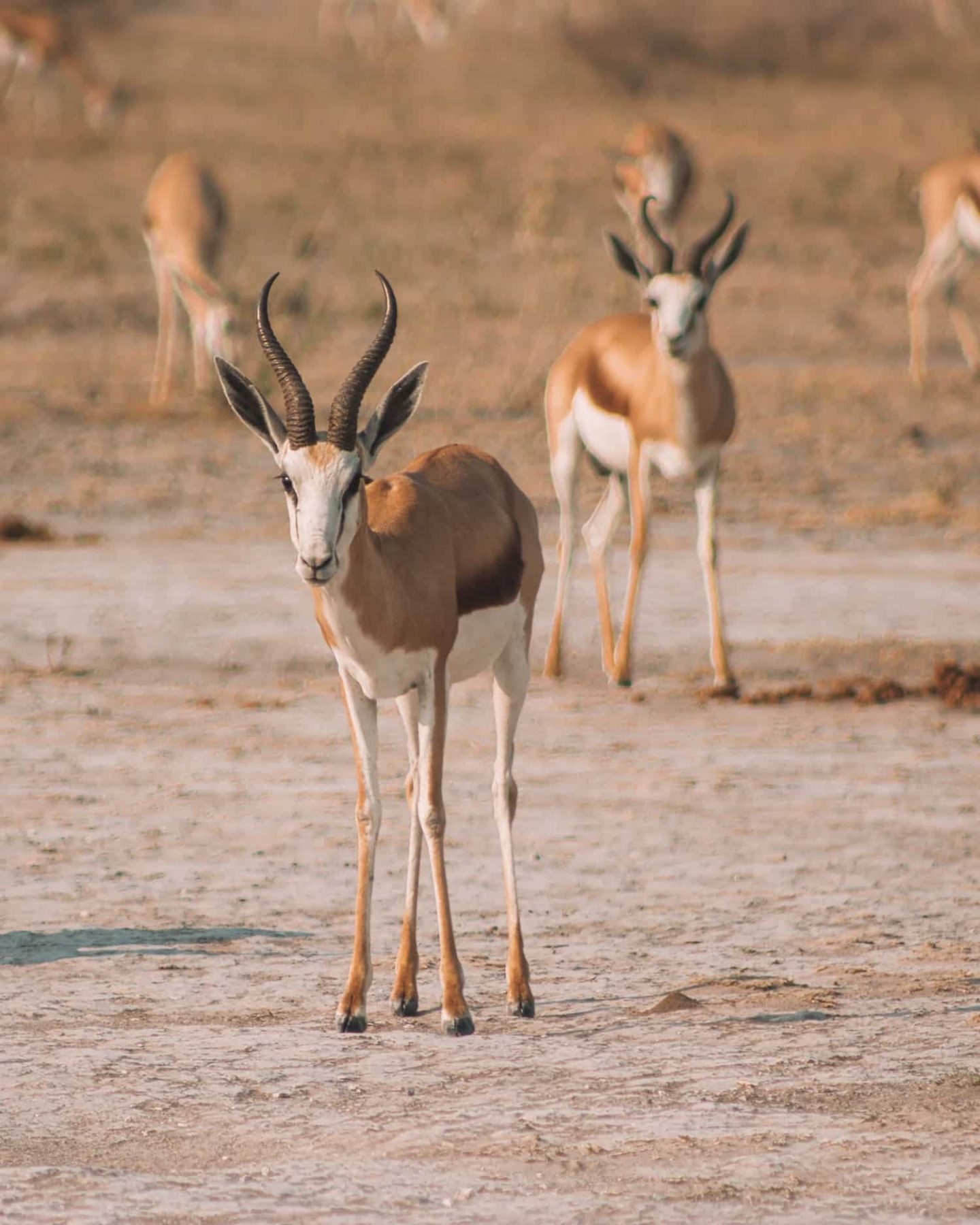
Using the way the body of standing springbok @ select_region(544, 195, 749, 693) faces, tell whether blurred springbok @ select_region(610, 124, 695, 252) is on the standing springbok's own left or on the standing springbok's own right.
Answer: on the standing springbok's own left

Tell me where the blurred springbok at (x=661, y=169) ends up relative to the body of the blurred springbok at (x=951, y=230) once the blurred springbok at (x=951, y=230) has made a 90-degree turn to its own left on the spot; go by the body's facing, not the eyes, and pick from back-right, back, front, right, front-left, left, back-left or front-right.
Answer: front-left

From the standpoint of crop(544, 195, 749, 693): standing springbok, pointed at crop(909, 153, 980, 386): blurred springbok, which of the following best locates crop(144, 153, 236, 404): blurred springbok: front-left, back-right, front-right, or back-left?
front-left

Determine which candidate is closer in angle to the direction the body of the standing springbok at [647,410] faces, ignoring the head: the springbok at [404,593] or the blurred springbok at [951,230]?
the springbok

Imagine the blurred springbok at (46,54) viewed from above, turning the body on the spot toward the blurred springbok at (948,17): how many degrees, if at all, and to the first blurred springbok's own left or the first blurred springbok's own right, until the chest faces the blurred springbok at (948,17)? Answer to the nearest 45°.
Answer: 0° — it already faces it

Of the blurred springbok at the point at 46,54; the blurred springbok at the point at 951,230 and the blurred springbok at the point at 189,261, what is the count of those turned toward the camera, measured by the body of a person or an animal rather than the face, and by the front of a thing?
1

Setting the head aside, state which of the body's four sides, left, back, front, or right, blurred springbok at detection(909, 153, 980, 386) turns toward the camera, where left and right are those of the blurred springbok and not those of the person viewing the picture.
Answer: right

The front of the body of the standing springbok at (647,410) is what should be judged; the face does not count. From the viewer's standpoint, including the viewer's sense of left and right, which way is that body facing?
facing the viewer and to the right of the viewer

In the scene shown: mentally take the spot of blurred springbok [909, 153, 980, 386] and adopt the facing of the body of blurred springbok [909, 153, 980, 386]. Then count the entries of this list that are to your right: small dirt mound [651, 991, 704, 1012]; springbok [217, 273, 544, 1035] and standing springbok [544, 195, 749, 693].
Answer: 3

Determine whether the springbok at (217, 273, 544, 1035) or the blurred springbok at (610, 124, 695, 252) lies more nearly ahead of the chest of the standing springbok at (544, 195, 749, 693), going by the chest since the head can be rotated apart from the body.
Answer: the springbok

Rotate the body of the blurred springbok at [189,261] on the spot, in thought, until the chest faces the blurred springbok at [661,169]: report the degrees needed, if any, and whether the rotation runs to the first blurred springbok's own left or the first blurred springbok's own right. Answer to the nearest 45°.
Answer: approximately 135° to the first blurred springbok's own left

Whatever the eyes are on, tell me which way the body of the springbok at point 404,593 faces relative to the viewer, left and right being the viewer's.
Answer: facing the viewer and to the left of the viewer

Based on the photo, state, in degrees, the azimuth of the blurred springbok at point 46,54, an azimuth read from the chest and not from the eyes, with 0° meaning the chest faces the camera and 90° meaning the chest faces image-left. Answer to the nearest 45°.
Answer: approximately 270°

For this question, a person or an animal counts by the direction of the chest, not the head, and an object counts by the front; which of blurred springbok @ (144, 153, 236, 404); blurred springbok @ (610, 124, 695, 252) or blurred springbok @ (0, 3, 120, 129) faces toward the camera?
blurred springbok @ (144, 153, 236, 404)

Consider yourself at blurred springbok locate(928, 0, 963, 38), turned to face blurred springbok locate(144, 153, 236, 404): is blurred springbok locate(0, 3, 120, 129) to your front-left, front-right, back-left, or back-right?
front-right

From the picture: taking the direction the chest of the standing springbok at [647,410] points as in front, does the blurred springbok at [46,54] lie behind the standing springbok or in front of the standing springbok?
behind
